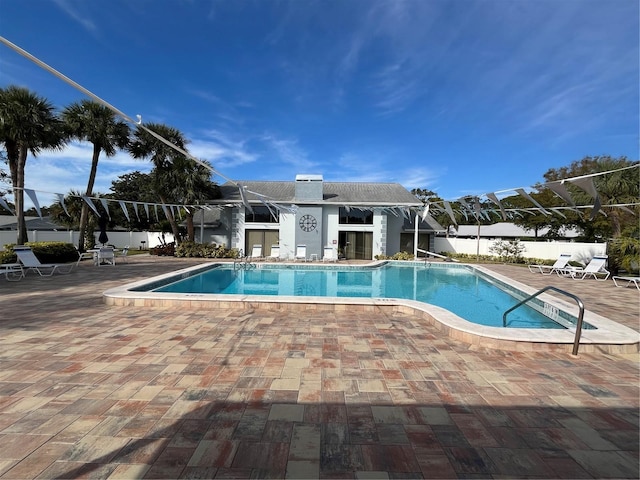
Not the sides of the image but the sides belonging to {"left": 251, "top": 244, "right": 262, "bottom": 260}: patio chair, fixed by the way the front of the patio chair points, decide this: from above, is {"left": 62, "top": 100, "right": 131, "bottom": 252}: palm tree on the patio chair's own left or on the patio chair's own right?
on the patio chair's own right

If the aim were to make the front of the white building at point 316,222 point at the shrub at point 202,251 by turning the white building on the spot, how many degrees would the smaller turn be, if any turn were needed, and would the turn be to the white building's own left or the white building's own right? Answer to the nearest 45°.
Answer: approximately 90° to the white building's own right

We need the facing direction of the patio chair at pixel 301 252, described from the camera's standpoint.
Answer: facing the viewer

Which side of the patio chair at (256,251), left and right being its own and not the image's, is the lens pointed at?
front

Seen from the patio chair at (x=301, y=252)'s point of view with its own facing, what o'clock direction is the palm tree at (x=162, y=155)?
The palm tree is roughly at 3 o'clock from the patio chair.

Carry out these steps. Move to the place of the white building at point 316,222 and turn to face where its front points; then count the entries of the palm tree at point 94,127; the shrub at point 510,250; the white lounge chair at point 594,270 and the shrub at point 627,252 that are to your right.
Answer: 1

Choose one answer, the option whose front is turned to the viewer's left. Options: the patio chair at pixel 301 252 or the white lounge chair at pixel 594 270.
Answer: the white lounge chair

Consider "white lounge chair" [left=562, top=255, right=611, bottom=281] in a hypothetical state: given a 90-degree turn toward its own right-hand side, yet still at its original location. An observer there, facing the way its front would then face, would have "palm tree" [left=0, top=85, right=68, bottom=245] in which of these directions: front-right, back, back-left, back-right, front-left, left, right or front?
back-left

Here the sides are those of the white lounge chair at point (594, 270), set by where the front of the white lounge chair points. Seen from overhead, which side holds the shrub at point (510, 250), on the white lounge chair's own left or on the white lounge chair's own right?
on the white lounge chair's own right

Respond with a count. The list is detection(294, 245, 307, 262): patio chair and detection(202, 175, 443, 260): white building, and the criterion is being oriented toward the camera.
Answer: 2

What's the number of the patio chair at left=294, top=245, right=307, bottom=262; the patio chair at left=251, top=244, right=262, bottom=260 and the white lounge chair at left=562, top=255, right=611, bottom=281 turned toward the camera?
2

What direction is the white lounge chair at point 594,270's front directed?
to the viewer's left

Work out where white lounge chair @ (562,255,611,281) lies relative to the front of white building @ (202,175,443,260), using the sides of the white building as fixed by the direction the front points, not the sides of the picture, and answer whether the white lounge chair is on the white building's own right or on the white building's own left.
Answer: on the white building's own left

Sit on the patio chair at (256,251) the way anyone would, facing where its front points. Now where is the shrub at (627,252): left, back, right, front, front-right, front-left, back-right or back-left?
front-left

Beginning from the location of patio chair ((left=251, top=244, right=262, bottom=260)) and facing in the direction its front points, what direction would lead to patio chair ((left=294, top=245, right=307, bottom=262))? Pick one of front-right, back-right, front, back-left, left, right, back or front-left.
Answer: left
